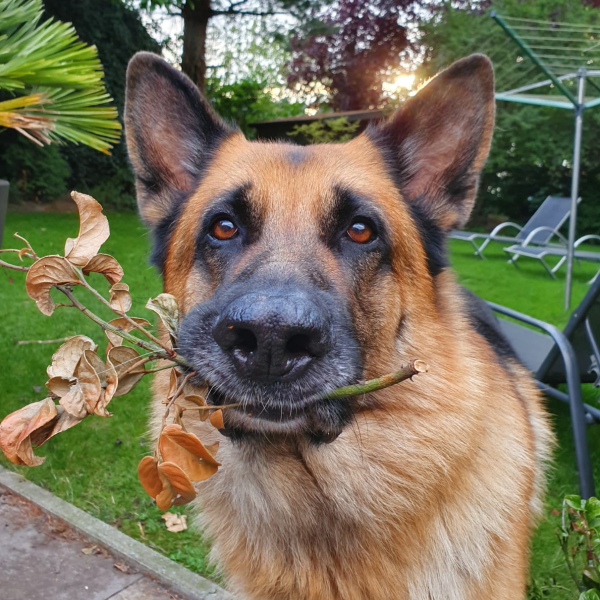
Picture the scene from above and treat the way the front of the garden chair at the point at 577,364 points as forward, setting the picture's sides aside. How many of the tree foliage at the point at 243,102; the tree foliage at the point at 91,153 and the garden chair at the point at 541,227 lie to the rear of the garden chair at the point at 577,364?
0

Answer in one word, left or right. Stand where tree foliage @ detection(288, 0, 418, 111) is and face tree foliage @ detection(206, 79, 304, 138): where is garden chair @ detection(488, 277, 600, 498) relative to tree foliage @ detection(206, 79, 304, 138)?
left

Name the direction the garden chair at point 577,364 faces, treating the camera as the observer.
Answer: facing away from the viewer and to the left of the viewer

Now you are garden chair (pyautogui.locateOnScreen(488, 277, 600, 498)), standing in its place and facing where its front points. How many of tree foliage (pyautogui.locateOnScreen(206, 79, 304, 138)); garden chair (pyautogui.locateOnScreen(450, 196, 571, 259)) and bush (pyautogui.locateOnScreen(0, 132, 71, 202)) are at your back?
0

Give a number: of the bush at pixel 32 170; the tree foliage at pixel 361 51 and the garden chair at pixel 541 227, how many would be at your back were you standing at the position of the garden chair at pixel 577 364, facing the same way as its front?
0

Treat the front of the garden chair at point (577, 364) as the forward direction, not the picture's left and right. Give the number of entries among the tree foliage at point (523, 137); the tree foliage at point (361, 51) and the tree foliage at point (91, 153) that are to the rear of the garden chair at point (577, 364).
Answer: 0

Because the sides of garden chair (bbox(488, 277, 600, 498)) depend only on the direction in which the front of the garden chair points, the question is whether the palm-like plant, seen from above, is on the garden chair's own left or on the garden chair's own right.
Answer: on the garden chair's own left

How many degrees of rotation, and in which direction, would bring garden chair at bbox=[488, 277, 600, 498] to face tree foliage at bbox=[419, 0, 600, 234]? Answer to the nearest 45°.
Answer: approximately 45° to its right

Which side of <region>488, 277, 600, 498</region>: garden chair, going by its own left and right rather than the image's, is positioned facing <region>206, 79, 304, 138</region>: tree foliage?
front

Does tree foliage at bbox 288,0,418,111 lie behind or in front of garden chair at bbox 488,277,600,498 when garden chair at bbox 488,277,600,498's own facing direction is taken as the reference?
in front

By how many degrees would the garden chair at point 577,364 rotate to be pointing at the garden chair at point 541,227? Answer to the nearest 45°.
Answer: approximately 45° to its right
